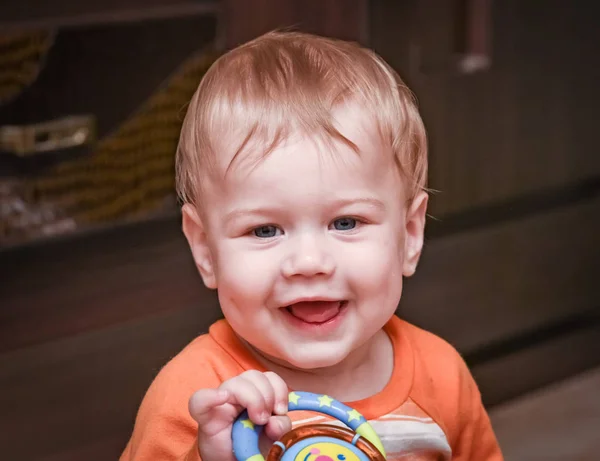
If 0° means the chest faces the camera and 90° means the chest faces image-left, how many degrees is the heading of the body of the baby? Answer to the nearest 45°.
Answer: approximately 0°
